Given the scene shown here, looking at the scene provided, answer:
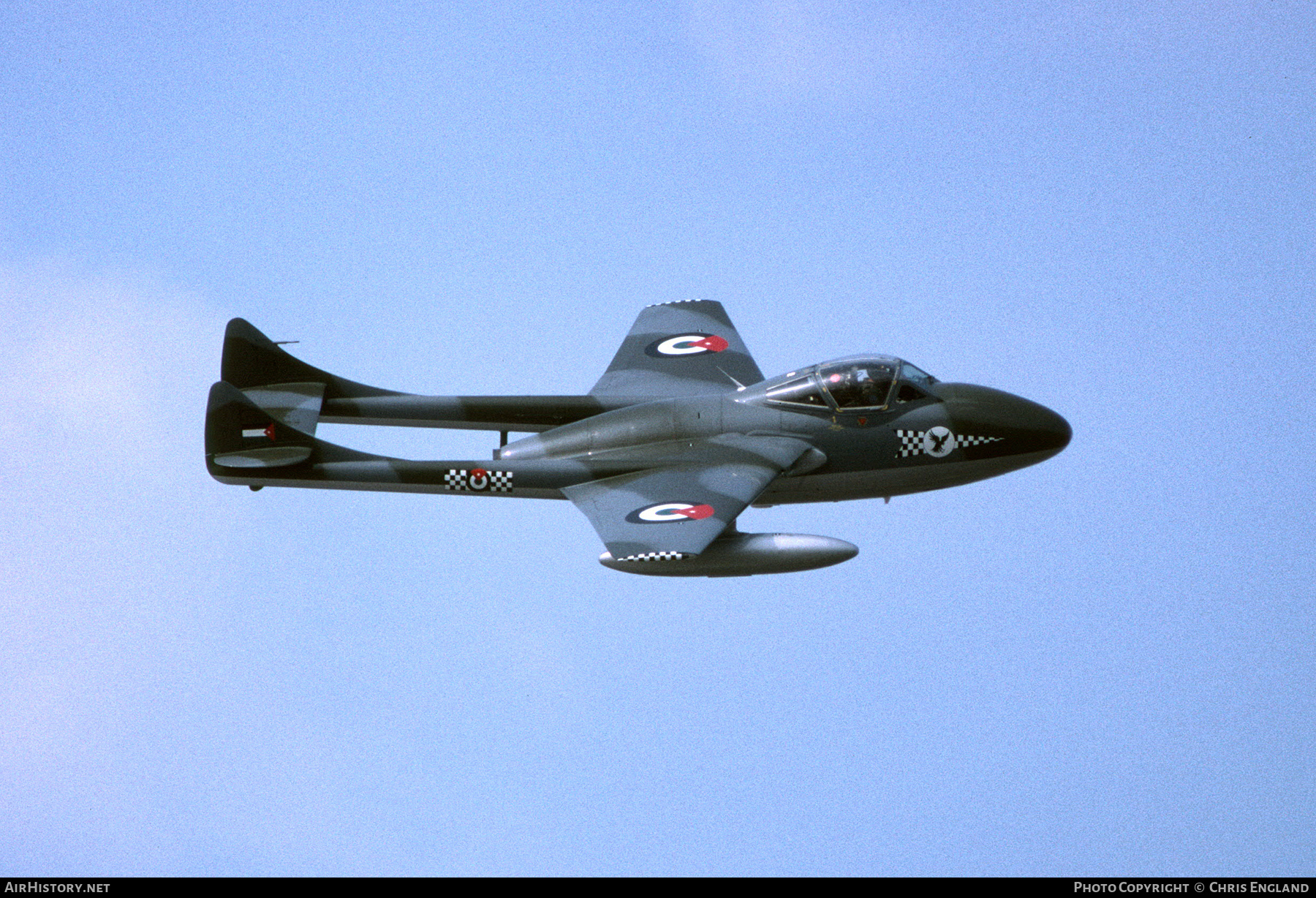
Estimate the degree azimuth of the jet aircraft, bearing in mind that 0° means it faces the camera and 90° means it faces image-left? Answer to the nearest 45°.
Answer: approximately 270°
